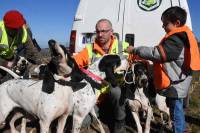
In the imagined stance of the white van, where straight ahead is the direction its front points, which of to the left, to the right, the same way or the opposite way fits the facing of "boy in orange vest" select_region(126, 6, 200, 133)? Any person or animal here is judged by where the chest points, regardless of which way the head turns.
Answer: to the left

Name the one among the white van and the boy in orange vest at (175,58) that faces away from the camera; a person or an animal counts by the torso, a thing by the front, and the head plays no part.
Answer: the white van

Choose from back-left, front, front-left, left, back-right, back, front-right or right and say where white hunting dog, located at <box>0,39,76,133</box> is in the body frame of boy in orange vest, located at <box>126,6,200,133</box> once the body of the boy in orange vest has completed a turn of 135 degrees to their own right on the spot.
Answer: back-left

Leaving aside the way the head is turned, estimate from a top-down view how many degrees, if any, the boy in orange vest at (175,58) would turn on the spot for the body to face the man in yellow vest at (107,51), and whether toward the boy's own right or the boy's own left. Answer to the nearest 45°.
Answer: approximately 45° to the boy's own right

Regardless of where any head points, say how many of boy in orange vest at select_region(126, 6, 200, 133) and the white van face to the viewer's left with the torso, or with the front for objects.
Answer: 1

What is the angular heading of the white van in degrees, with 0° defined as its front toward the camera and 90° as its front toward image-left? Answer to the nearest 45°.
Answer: approximately 180°

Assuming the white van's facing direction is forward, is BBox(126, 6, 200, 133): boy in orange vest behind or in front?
behind

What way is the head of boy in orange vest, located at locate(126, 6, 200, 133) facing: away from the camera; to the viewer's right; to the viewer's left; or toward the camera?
to the viewer's left

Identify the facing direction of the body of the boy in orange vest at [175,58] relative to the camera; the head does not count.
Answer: to the viewer's left

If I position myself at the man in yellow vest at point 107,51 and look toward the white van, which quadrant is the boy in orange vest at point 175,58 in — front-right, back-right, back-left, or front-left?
back-right

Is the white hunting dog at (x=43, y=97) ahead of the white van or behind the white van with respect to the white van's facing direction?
behind

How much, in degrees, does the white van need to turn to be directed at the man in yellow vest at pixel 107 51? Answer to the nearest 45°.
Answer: approximately 180°

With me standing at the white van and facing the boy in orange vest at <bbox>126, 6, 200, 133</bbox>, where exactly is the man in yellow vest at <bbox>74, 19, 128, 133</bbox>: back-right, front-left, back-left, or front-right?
front-right
